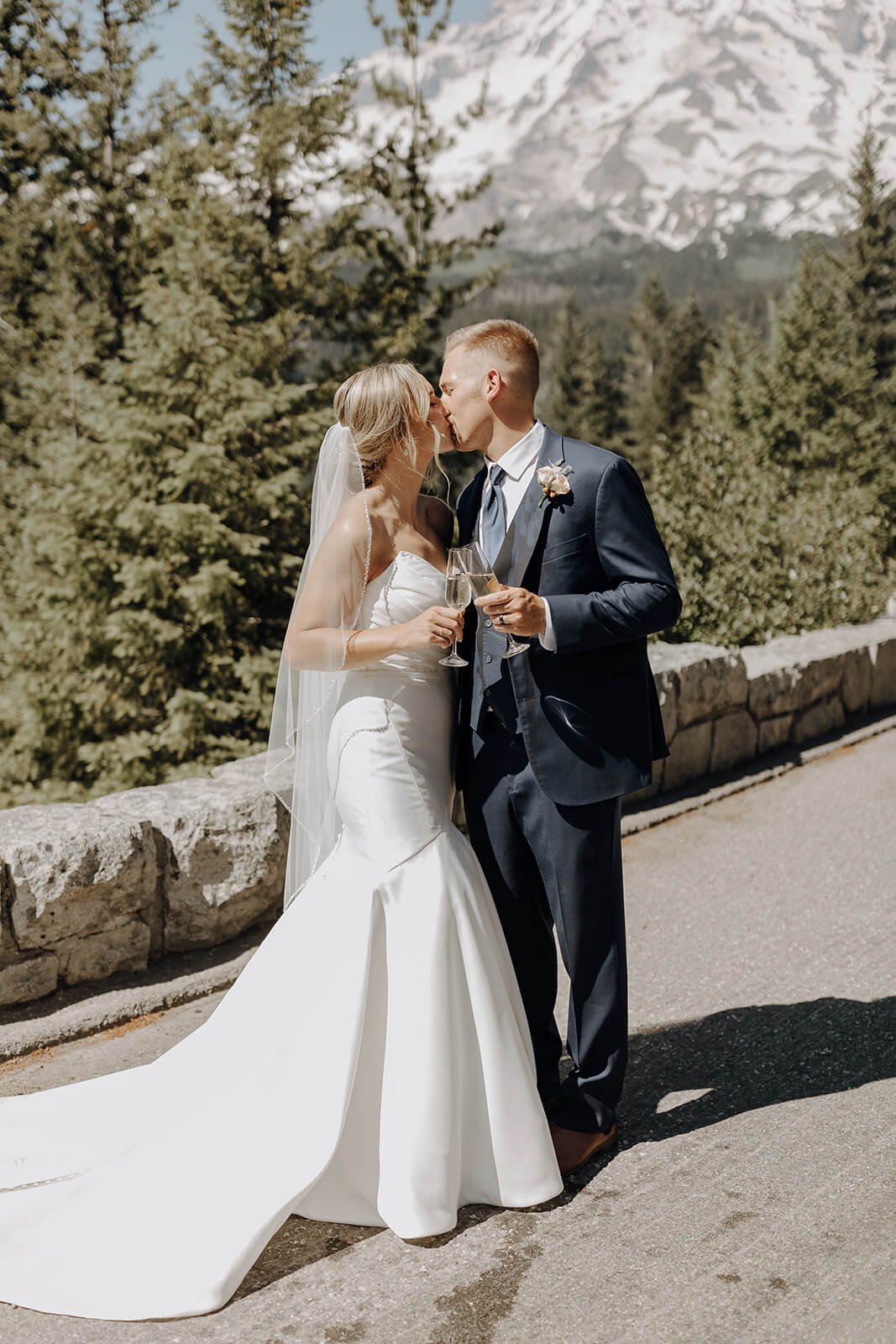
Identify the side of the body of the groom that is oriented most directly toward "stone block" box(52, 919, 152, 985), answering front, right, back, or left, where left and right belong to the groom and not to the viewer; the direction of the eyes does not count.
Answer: right

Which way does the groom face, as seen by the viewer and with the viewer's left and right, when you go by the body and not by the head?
facing the viewer and to the left of the viewer

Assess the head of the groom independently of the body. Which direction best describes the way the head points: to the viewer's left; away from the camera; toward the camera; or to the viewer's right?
to the viewer's left

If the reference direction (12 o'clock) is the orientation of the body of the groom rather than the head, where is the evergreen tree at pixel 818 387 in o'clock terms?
The evergreen tree is roughly at 5 o'clock from the groom.

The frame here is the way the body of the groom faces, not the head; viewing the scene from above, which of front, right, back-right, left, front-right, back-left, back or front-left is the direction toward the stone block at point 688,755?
back-right

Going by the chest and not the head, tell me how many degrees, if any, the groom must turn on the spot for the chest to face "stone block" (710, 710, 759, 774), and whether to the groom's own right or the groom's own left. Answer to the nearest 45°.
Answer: approximately 135° to the groom's own right

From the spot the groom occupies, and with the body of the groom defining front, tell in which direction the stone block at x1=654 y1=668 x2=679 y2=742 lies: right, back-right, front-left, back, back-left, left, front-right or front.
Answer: back-right

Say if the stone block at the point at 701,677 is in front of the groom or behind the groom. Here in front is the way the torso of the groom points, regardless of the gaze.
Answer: behind

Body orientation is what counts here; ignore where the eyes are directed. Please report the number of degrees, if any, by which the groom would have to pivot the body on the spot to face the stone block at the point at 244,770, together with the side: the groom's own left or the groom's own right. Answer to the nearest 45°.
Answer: approximately 90° to the groom's own right

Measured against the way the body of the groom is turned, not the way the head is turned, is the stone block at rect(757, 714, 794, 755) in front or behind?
behind

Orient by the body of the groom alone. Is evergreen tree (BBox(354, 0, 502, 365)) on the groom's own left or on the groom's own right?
on the groom's own right
